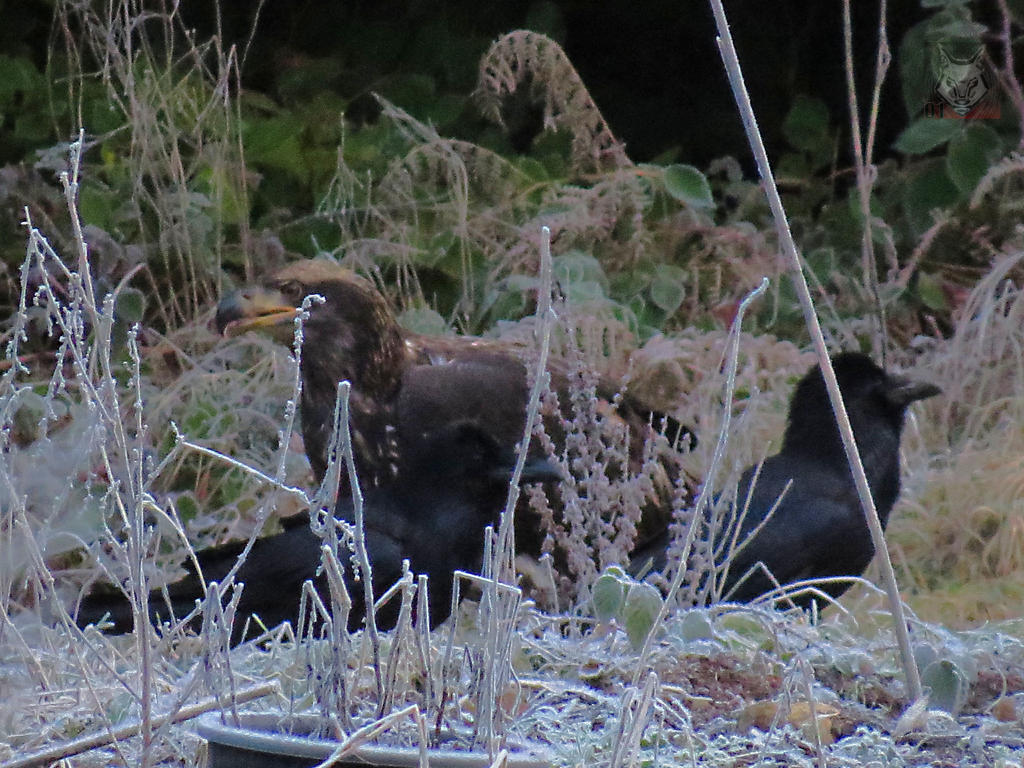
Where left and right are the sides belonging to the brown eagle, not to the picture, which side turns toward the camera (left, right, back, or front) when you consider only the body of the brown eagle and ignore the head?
left

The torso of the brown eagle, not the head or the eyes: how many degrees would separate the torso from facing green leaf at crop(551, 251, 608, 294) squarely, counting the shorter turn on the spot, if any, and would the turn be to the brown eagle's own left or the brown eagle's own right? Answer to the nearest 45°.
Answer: approximately 90° to the brown eagle's own right

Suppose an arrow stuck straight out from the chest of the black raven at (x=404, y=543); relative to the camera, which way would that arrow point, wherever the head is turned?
to the viewer's right

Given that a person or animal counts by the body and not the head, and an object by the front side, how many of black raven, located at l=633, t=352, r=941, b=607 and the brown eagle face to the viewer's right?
1

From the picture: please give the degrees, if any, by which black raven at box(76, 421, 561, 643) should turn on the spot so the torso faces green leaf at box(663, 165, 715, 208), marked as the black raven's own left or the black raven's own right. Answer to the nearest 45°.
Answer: approximately 45° to the black raven's own left

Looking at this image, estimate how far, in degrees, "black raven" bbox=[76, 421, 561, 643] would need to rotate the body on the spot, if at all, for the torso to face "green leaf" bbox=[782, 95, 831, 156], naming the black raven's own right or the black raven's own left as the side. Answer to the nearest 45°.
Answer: approximately 45° to the black raven's own left

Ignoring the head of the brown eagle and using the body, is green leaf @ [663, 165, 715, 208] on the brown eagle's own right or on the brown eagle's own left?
on the brown eagle's own right

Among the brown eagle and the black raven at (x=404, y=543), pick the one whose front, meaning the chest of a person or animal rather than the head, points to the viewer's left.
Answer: the brown eagle

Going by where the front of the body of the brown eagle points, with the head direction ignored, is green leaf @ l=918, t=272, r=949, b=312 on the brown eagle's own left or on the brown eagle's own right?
on the brown eagle's own right

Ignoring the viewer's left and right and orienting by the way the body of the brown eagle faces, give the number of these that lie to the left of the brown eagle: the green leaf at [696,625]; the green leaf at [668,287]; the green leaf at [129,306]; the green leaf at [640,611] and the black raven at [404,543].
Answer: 3

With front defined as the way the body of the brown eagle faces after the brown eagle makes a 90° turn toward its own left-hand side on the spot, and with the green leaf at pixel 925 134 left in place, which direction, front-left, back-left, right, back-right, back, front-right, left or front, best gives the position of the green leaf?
back-left

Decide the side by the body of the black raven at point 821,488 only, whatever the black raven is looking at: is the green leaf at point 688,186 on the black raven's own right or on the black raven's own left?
on the black raven's own left

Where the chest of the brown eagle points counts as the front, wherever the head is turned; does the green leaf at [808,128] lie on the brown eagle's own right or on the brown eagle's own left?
on the brown eagle's own right

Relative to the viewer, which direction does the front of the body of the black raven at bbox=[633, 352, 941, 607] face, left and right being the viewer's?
facing to the right of the viewer

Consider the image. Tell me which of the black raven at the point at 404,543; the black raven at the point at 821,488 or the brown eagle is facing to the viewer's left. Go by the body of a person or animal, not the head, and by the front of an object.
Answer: the brown eagle

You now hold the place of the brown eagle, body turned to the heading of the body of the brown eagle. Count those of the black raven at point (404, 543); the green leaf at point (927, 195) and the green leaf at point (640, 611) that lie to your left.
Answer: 2

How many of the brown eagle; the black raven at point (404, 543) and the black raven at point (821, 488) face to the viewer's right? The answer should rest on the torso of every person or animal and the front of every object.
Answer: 2
